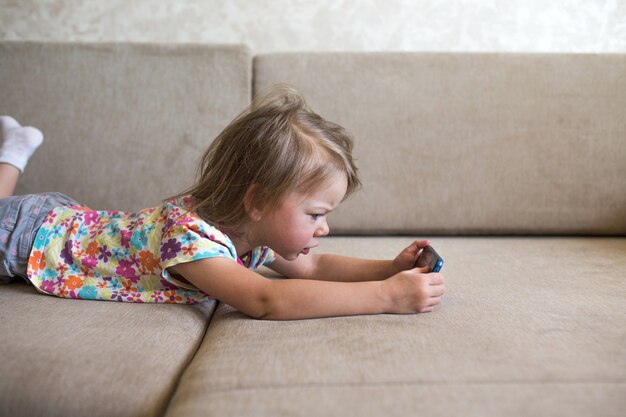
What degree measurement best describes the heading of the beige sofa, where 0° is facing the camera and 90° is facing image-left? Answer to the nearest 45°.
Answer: approximately 0°
